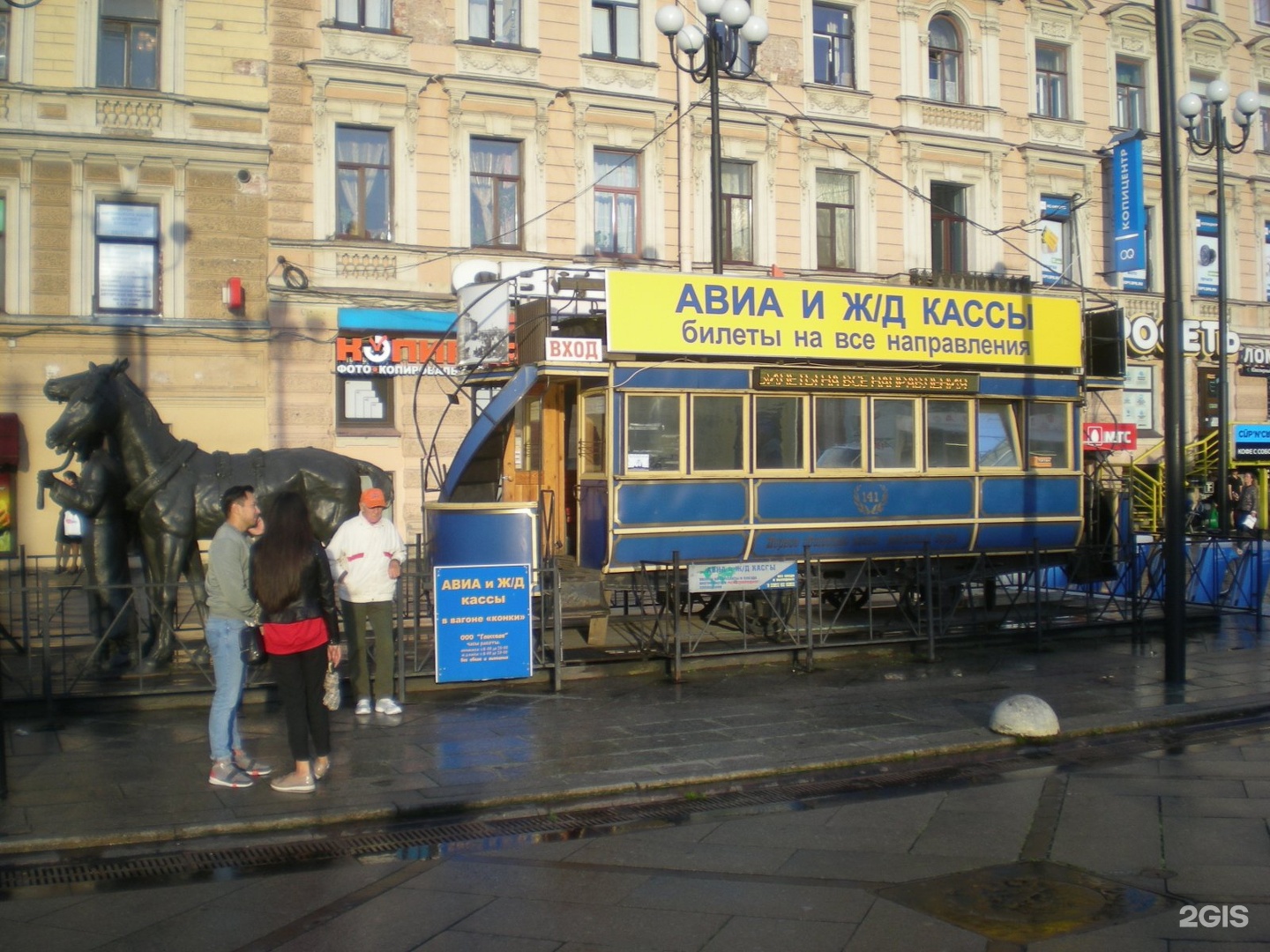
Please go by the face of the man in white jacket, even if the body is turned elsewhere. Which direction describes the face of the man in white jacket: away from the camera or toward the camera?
toward the camera

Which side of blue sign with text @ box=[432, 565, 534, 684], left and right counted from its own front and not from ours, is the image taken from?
front

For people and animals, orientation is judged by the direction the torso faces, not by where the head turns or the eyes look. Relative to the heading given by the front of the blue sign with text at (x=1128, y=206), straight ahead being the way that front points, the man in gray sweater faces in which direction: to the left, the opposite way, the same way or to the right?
the opposite way

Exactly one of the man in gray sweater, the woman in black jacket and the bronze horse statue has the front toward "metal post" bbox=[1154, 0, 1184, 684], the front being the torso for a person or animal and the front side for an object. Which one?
the man in gray sweater

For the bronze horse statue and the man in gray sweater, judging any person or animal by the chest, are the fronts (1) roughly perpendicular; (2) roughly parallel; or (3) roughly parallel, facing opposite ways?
roughly parallel, facing opposite ways

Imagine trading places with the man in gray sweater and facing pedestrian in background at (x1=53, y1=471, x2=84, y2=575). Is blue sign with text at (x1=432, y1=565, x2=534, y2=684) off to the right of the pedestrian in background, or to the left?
right

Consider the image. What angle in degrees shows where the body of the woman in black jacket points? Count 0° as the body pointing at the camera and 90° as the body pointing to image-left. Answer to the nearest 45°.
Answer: approximately 135°

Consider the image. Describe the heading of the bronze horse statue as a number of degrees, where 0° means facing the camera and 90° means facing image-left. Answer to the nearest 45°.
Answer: approximately 90°

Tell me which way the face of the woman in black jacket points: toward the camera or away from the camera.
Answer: away from the camera

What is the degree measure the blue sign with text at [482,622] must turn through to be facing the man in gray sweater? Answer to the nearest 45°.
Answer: approximately 45° to its right

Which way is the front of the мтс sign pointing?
toward the camera

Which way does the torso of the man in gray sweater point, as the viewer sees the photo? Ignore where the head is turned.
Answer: to the viewer's right

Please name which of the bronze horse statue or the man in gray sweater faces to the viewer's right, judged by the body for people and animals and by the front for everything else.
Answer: the man in gray sweater

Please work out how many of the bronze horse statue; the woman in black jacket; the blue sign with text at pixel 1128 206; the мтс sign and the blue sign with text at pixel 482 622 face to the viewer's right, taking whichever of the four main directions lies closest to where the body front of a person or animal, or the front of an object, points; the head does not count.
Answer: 0

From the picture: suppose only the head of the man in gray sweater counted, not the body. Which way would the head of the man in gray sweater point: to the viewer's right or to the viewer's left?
to the viewer's right
